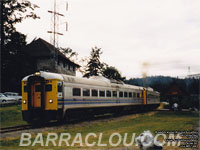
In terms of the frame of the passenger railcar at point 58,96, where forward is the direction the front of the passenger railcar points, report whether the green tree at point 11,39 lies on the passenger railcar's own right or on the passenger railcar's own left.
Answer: on the passenger railcar's own right
